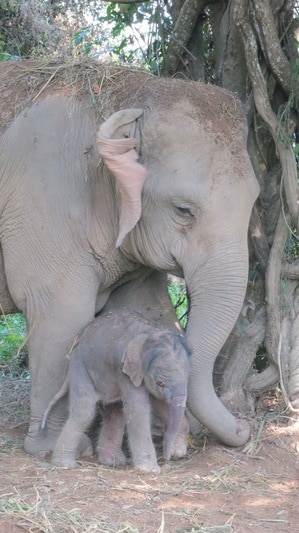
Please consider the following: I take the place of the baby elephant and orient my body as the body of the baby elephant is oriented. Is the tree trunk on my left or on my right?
on my left

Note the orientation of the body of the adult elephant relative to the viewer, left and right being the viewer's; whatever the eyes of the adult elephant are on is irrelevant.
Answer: facing to the right of the viewer

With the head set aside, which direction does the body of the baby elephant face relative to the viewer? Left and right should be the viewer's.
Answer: facing the viewer and to the right of the viewer

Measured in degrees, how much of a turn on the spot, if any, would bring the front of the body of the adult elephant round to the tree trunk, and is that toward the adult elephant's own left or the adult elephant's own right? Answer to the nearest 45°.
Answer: approximately 45° to the adult elephant's own left

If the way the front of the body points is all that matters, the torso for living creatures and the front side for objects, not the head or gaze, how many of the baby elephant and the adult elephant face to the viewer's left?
0
